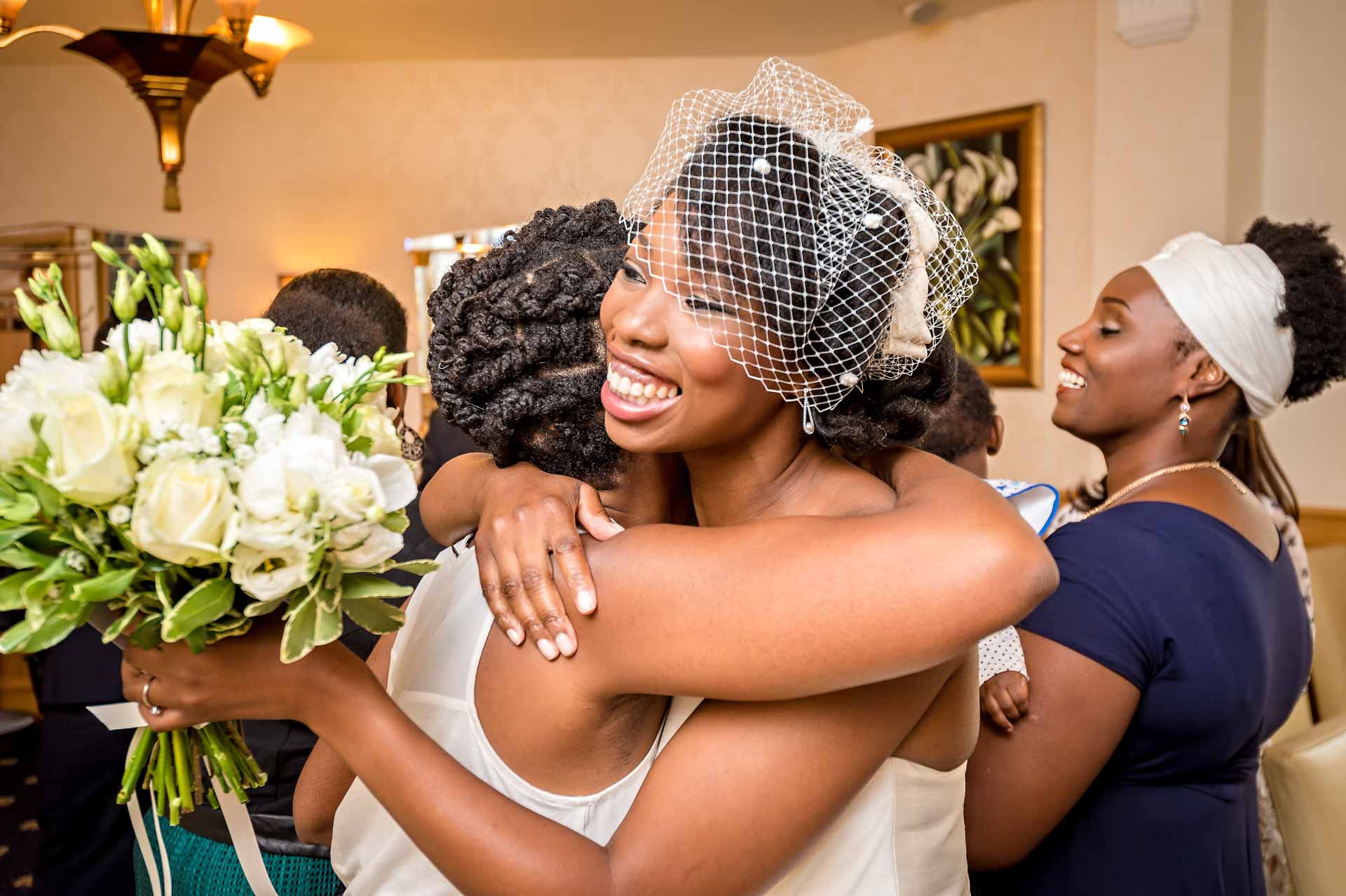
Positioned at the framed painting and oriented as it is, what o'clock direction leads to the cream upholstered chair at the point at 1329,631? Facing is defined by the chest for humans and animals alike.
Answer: The cream upholstered chair is roughly at 10 o'clock from the framed painting.

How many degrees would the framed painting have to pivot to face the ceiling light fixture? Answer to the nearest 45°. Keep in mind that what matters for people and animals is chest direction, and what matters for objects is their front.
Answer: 0° — it already faces it

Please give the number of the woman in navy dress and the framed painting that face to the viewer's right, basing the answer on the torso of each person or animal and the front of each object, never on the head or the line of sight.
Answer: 0

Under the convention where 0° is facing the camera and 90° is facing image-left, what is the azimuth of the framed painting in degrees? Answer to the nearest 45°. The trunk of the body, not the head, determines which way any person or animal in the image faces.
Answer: approximately 45°

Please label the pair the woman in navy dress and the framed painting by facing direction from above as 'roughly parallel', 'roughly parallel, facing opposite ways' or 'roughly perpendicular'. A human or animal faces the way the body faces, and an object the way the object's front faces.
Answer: roughly perpendicular

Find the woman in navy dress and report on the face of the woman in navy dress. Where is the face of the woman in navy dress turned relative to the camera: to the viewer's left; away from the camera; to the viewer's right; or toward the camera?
to the viewer's left

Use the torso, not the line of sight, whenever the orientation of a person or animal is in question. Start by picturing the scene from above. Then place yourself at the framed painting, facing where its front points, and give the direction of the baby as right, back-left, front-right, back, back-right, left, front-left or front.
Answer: front-left

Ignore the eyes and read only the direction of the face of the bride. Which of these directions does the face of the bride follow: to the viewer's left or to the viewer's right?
to the viewer's left
